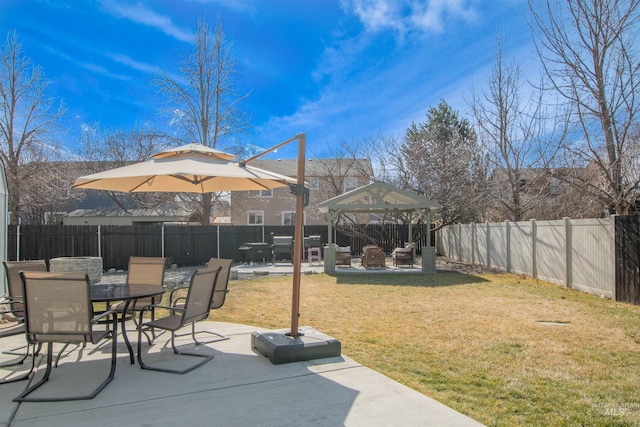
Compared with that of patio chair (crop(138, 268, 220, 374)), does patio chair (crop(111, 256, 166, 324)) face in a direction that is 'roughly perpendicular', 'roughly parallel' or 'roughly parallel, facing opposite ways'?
roughly perpendicular

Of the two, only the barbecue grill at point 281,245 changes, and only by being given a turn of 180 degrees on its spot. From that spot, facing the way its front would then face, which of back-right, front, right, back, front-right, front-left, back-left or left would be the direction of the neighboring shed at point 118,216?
front-left

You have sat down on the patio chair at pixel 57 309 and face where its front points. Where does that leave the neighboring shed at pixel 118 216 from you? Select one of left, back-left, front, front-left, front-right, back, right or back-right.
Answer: front-left

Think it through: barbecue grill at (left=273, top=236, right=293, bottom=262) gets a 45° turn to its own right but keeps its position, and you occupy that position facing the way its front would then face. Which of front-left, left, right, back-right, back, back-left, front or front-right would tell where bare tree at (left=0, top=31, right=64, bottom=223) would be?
front-right

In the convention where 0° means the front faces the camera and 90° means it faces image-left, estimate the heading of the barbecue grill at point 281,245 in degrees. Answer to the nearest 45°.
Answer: approximately 0°

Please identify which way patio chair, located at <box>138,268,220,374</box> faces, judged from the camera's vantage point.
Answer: facing away from the viewer and to the left of the viewer

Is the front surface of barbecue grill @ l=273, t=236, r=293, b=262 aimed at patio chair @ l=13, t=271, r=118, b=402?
yes

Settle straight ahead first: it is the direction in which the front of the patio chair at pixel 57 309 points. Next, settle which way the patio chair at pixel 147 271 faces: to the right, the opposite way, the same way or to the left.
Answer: the opposite way

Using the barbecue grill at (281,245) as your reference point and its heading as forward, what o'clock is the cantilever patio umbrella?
The cantilever patio umbrella is roughly at 12 o'clock from the barbecue grill.
